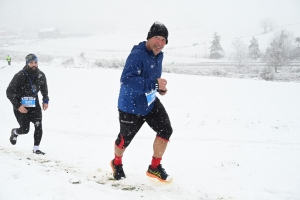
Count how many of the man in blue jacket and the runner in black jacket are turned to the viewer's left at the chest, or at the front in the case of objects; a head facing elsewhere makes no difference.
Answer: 0

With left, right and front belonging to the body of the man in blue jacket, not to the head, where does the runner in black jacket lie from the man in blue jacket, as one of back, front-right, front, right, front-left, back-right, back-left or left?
back

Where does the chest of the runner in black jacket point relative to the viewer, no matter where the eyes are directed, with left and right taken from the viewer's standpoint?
facing the viewer and to the right of the viewer

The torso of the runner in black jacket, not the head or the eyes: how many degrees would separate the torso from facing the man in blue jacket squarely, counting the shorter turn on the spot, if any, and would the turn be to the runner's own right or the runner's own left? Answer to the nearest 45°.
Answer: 0° — they already face them

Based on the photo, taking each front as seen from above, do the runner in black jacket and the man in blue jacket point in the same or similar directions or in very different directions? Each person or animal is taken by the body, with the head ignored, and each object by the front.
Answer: same or similar directions
